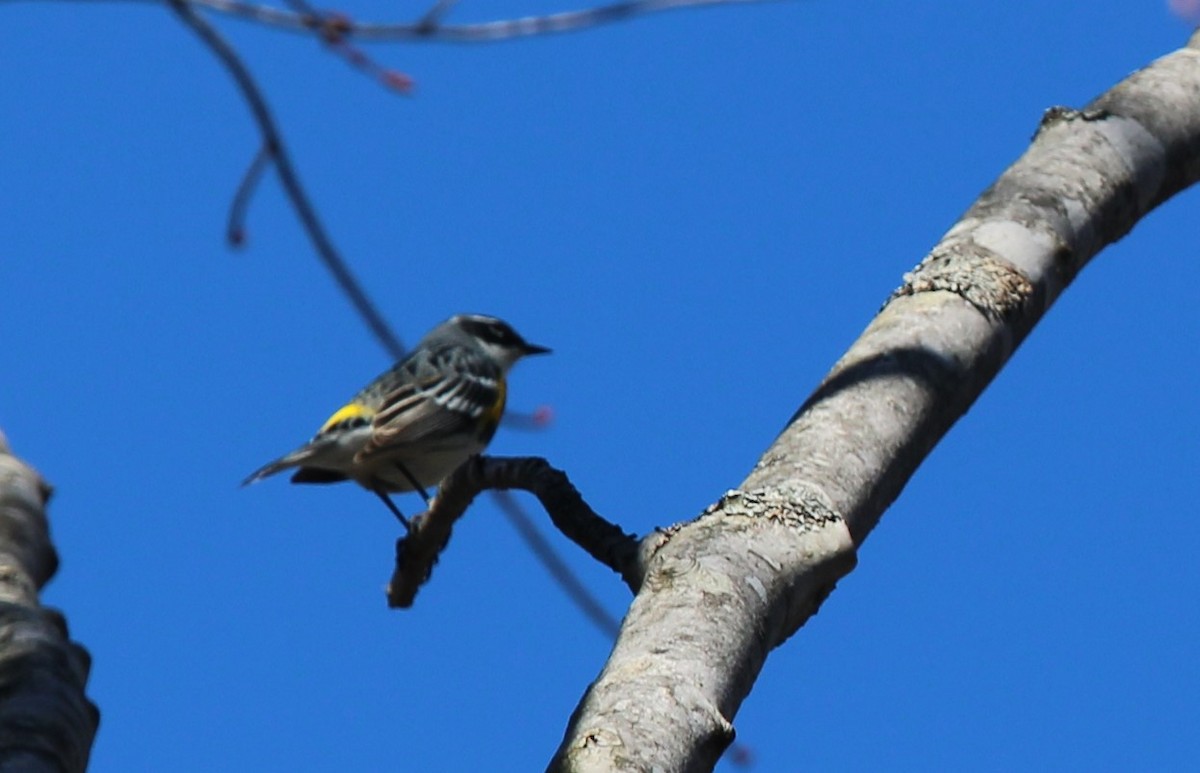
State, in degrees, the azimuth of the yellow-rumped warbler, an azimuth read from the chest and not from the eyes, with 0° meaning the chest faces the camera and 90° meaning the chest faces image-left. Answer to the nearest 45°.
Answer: approximately 270°
